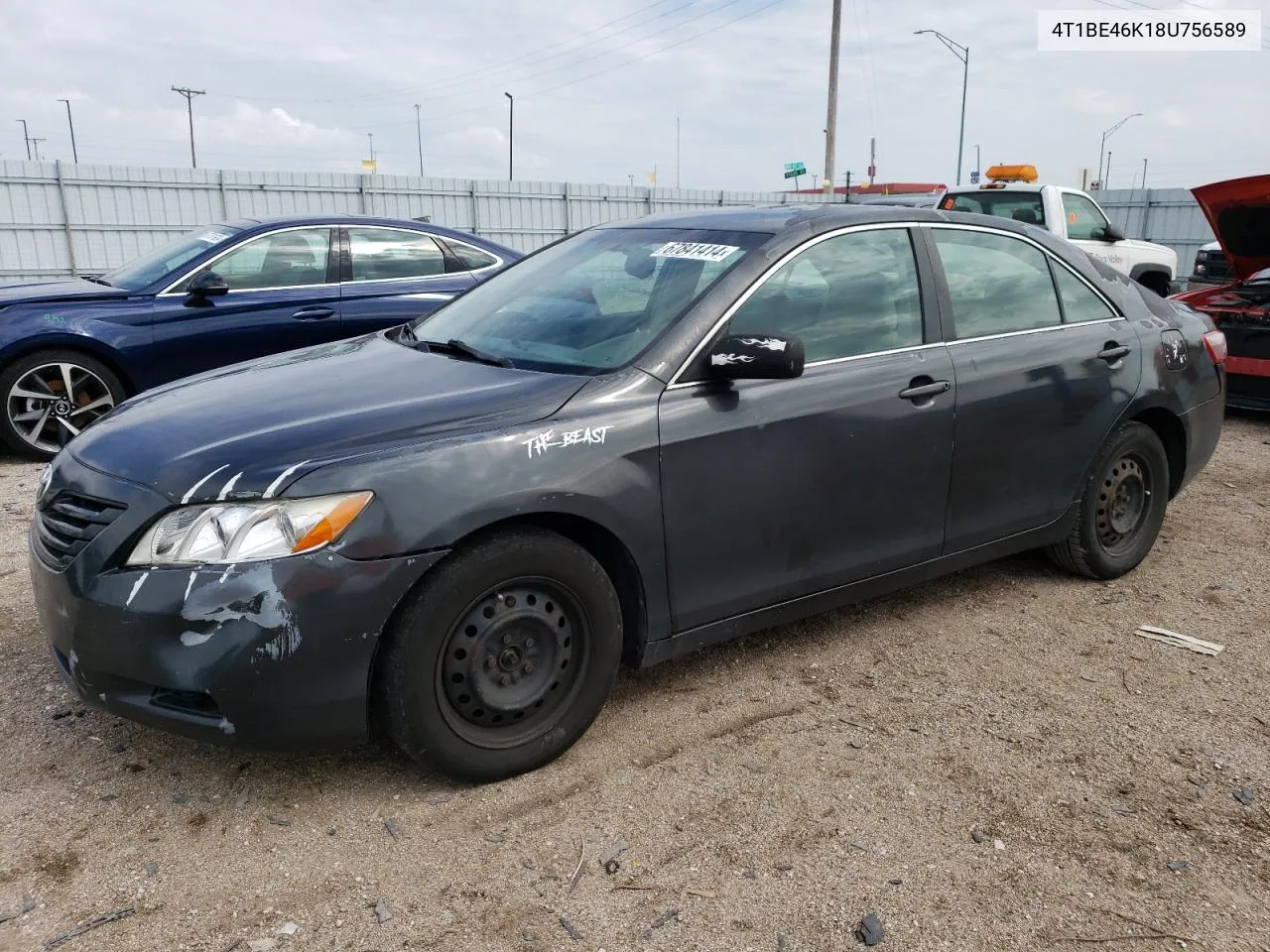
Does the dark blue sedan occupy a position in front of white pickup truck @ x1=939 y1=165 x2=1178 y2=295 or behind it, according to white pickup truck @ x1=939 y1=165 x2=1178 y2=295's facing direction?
behind

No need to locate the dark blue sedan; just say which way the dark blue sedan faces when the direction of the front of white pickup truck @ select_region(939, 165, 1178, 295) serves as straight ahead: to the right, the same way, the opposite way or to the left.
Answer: the opposite way

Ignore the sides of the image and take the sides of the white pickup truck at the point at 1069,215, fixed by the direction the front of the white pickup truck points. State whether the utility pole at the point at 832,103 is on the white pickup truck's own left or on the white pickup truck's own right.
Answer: on the white pickup truck's own left

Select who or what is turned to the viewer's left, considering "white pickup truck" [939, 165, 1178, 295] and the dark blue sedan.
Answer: the dark blue sedan

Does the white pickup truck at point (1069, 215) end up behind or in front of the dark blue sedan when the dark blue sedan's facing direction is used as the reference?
behind

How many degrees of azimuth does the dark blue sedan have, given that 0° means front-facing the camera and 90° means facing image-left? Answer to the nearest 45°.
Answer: approximately 90°

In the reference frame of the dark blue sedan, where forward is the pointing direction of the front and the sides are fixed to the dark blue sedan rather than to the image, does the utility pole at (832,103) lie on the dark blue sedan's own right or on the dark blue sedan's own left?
on the dark blue sedan's own right

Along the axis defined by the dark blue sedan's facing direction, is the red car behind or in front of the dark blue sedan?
behind

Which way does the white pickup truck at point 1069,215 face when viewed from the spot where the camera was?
facing away from the viewer and to the right of the viewer

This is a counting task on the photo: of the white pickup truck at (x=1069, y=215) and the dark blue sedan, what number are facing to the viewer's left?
1
